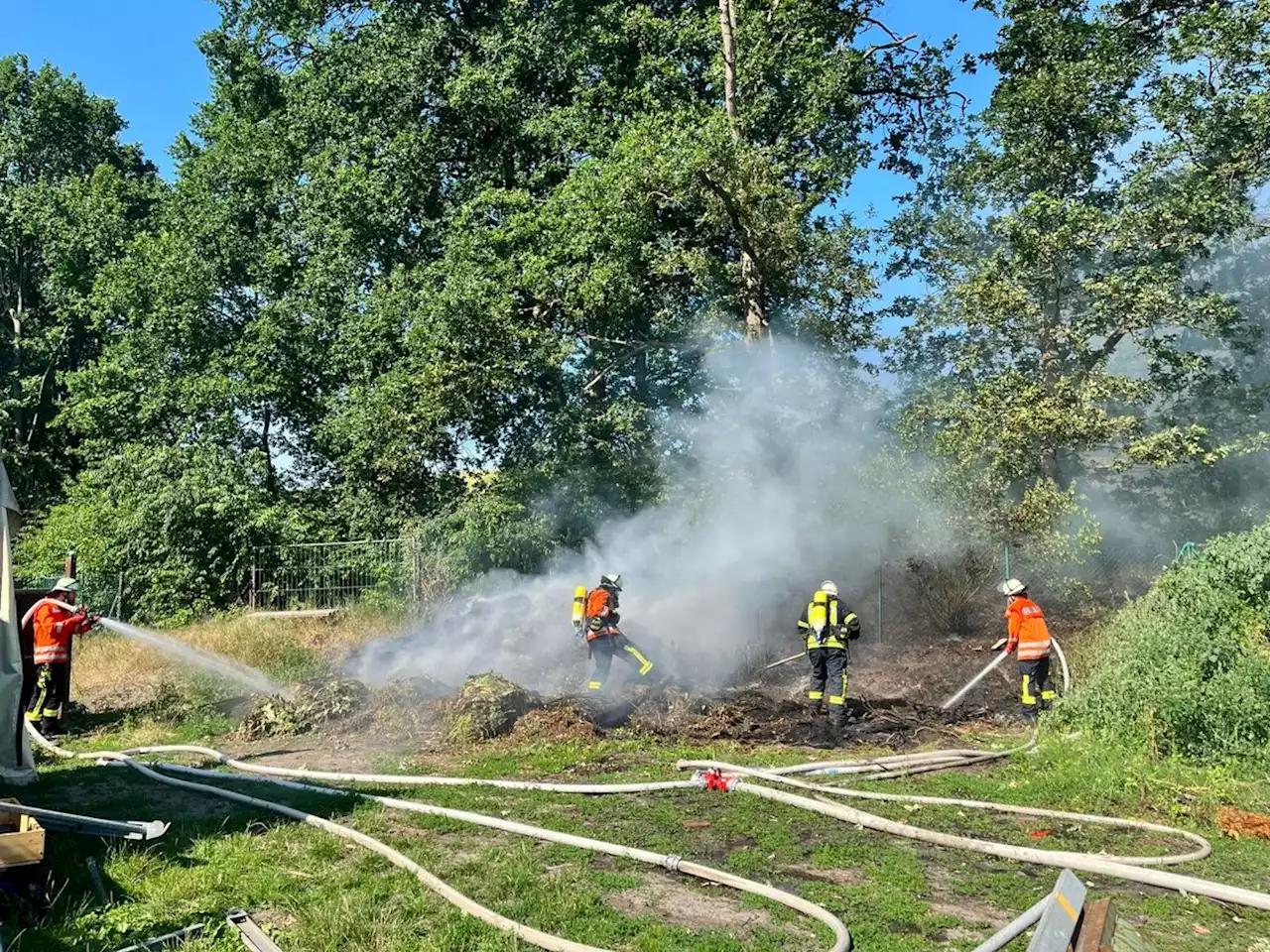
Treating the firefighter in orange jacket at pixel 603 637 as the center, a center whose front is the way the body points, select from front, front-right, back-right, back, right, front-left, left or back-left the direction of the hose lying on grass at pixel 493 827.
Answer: right

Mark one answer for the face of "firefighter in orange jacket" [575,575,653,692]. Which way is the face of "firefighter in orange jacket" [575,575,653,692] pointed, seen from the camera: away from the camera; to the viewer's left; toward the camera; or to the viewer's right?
to the viewer's right

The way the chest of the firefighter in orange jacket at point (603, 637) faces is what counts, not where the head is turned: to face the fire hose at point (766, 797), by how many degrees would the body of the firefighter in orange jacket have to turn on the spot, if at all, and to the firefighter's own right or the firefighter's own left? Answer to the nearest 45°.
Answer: approximately 90° to the firefighter's own right

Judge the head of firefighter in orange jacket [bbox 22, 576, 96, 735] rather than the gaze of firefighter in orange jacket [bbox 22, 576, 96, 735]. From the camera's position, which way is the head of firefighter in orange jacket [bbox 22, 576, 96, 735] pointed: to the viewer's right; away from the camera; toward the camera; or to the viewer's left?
to the viewer's right

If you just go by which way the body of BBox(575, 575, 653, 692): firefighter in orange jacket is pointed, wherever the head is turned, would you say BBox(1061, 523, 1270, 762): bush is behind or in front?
in front

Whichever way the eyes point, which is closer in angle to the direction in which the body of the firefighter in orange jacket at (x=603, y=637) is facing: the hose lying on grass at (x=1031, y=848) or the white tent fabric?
the hose lying on grass

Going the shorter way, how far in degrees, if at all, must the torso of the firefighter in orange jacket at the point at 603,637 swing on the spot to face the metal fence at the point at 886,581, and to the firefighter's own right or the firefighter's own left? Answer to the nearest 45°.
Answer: approximately 45° to the firefighter's own left

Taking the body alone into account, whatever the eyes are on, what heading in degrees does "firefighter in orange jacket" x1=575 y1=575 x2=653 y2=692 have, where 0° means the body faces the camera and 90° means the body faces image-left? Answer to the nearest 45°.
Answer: approximately 270°

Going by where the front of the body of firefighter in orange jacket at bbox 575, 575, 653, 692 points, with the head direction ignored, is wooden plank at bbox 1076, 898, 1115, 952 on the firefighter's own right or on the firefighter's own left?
on the firefighter's own right

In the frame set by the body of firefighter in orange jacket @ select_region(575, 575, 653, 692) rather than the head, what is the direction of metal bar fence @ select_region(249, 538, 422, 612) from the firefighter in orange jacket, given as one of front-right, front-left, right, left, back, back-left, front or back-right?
back-left

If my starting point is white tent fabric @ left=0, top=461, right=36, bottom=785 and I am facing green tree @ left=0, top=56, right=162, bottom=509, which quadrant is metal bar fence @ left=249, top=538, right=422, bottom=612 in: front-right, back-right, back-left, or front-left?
front-right

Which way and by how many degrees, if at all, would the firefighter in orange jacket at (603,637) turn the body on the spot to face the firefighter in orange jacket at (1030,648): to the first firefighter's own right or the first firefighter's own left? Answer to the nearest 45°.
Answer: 0° — they already face them

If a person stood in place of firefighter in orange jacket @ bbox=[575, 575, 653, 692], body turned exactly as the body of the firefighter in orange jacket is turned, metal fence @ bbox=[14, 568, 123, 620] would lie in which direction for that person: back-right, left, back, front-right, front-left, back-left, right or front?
back-left
